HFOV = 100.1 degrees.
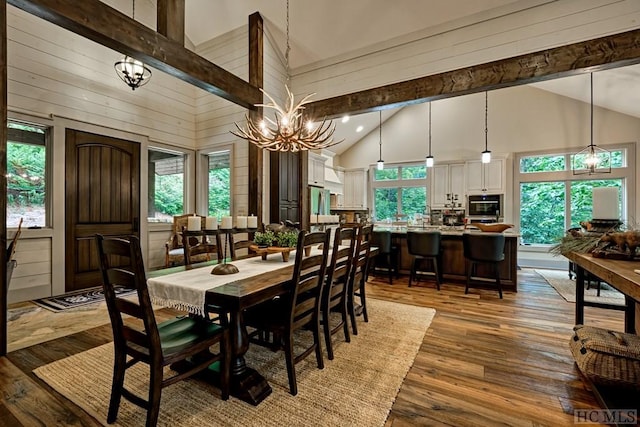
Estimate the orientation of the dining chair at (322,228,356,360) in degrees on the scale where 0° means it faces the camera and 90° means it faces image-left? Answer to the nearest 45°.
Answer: approximately 135°

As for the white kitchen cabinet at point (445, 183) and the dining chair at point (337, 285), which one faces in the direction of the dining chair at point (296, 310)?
the white kitchen cabinet

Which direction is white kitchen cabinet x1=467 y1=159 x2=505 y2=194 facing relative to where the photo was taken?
toward the camera

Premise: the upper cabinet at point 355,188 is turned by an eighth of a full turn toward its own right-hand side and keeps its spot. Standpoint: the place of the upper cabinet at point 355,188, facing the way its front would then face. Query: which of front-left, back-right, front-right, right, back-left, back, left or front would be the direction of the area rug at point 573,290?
left

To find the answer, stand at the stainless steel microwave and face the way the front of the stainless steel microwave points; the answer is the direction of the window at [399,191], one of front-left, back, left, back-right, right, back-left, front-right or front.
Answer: right

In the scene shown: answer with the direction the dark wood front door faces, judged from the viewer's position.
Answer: facing the viewer and to the right of the viewer

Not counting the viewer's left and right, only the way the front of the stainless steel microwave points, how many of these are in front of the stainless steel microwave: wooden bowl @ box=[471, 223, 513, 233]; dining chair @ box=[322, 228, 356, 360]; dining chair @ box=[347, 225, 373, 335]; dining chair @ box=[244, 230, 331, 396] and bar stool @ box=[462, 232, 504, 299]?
5

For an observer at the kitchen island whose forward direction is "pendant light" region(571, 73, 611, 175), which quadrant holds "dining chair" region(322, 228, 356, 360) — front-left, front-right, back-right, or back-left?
back-right

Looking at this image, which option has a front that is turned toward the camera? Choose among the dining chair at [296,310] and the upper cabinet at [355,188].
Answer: the upper cabinet

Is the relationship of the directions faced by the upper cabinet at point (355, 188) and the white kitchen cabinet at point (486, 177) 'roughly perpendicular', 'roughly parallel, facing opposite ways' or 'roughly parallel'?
roughly parallel

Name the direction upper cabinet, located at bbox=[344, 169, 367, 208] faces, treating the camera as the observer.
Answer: facing the viewer

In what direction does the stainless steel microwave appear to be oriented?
toward the camera

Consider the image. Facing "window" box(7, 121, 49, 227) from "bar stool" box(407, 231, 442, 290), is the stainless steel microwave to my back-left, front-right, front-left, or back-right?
back-right

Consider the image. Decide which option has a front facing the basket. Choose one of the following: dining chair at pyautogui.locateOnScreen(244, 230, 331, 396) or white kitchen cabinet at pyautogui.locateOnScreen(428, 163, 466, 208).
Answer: the white kitchen cabinet

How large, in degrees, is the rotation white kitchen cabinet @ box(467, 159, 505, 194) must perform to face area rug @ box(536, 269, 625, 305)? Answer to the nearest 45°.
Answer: approximately 45° to its left

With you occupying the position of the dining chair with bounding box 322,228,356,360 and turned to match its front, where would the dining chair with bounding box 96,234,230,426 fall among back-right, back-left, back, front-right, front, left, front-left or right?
left

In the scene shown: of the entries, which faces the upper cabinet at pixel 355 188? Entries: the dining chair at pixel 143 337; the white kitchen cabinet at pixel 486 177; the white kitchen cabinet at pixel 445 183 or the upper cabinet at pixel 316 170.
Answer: the dining chair

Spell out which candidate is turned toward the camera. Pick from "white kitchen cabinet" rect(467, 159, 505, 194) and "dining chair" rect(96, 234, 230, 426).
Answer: the white kitchen cabinet

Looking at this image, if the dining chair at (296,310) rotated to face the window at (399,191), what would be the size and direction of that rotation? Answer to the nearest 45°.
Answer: approximately 90° to its right
